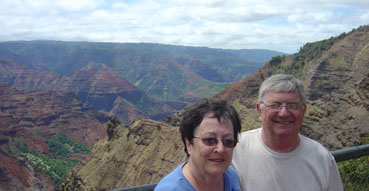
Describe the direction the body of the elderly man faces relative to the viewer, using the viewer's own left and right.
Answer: facing the viewer

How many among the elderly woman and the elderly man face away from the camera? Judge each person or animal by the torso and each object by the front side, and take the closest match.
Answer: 0

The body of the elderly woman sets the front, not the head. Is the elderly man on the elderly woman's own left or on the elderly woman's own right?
on the elderly woman's own left

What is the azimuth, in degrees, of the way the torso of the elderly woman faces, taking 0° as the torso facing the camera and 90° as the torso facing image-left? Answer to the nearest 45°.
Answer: approximately 315°

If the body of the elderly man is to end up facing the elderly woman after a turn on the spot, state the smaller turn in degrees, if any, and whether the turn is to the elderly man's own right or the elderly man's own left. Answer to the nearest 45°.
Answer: approximately 45° to the elderly man's own right
